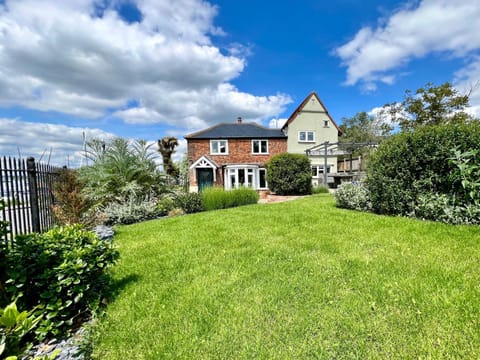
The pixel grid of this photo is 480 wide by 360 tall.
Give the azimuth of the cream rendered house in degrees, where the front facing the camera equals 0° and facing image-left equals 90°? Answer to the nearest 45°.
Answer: approximately 0°

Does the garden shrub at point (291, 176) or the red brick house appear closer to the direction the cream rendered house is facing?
the garden shrub

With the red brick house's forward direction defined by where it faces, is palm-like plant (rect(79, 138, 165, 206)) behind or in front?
in front

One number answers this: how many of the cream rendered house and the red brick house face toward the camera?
2

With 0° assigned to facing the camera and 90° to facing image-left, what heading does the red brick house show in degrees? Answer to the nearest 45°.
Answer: approximately 0°

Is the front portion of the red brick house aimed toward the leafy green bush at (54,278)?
yes

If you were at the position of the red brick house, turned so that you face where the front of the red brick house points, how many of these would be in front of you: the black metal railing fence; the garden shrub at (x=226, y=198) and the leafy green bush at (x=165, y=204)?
3

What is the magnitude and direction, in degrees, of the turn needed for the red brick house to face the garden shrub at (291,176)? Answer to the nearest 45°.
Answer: approximately 45° to its left

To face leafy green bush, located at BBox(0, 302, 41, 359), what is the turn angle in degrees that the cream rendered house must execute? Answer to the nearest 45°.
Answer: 0° — it already faces it

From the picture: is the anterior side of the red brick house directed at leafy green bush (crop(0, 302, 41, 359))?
yes

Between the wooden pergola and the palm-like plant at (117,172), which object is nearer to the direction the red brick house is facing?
the palm-like plant
